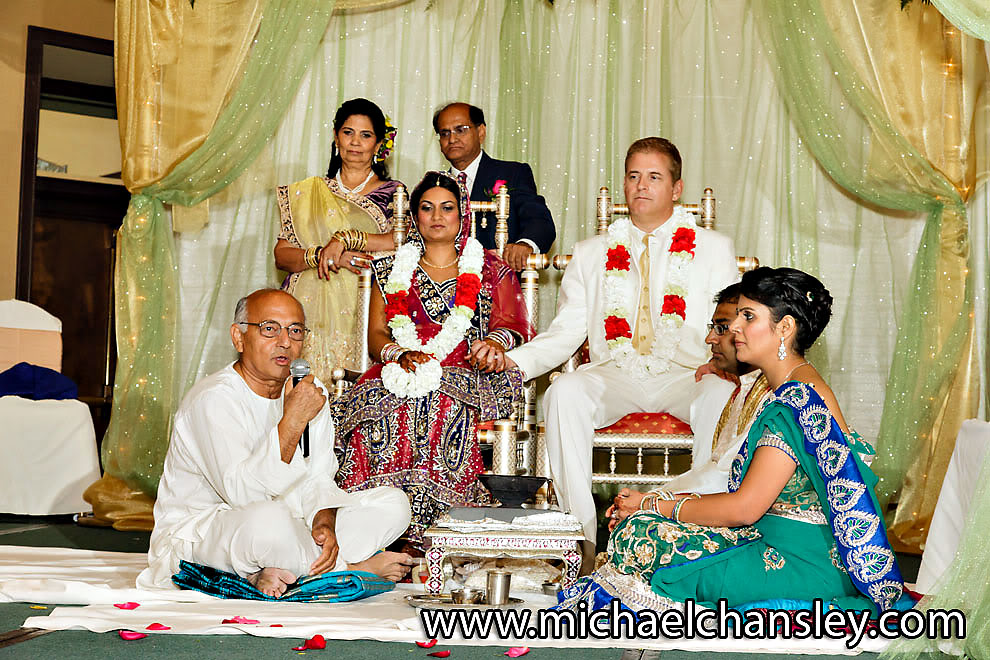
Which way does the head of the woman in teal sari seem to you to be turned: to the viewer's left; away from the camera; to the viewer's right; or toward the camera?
to the viewer's left

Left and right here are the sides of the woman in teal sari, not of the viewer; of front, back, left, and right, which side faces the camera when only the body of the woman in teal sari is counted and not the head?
left

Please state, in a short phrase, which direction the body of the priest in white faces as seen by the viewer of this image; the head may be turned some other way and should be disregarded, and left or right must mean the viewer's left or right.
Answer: facing the viewer and to the right of the viewer

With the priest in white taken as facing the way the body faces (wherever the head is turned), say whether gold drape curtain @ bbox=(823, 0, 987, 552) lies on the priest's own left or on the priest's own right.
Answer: on the priest's own left

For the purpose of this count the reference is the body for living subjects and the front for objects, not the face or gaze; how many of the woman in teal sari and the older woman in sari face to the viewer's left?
1

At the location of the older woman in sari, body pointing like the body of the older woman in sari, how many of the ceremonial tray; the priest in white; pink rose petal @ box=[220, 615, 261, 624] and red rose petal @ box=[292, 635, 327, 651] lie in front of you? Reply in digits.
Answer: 4

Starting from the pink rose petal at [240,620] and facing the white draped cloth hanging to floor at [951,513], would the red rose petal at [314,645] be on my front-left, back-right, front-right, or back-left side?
front-right

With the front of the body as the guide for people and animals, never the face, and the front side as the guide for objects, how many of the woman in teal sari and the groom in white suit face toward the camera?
1

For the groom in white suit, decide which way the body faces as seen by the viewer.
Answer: toward the camera

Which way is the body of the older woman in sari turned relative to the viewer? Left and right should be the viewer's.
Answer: facing the viewer

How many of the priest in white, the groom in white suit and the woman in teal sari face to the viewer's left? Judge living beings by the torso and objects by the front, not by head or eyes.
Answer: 1

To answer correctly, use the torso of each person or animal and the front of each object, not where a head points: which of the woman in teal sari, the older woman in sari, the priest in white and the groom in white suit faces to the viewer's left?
the woman in teal sari

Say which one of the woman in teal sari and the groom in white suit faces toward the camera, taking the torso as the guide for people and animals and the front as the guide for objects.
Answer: the groom in white suit
